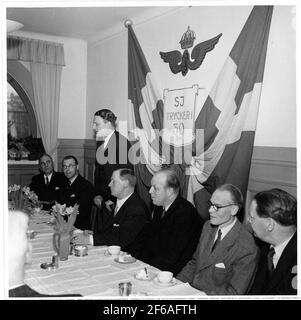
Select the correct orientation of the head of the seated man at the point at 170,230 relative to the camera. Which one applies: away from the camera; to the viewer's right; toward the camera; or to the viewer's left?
to the viewer's left

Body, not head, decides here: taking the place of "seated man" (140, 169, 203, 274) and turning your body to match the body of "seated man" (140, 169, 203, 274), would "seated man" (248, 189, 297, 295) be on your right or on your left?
on your left

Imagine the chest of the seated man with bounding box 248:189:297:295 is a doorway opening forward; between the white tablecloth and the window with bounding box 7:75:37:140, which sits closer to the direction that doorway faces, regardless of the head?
the white tablecloth

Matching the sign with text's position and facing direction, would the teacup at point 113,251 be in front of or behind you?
in front

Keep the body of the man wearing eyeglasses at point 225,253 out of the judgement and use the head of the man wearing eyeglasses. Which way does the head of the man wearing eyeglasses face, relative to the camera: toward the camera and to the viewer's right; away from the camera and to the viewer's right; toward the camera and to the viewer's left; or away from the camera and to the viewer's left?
toward the camera and to the viewer's left

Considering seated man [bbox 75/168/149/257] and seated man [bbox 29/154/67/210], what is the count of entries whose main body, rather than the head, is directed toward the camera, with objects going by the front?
1

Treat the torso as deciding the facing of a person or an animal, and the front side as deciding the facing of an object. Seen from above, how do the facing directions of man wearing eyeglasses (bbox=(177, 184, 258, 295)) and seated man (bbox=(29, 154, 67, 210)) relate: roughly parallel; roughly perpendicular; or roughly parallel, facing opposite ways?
roughly perpendicular

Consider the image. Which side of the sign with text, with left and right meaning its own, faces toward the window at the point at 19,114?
right

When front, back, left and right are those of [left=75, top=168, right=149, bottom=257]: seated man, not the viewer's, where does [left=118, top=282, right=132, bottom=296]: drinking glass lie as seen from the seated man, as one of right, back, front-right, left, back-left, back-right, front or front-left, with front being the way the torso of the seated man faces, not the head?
left

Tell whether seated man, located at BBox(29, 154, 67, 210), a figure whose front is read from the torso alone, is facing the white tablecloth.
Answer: yes

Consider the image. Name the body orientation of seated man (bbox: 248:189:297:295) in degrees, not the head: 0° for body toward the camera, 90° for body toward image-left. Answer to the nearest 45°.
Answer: approximately 45°

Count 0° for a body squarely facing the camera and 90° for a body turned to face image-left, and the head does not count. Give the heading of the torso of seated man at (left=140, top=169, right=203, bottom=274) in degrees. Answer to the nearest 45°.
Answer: approximately 45°

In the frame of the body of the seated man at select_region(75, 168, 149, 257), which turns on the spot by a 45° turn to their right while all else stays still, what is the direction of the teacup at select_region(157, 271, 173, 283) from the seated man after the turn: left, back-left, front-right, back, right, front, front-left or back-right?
back-left

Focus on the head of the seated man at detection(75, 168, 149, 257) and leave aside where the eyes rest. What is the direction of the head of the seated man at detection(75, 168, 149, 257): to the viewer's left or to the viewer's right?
to the viewer's left
